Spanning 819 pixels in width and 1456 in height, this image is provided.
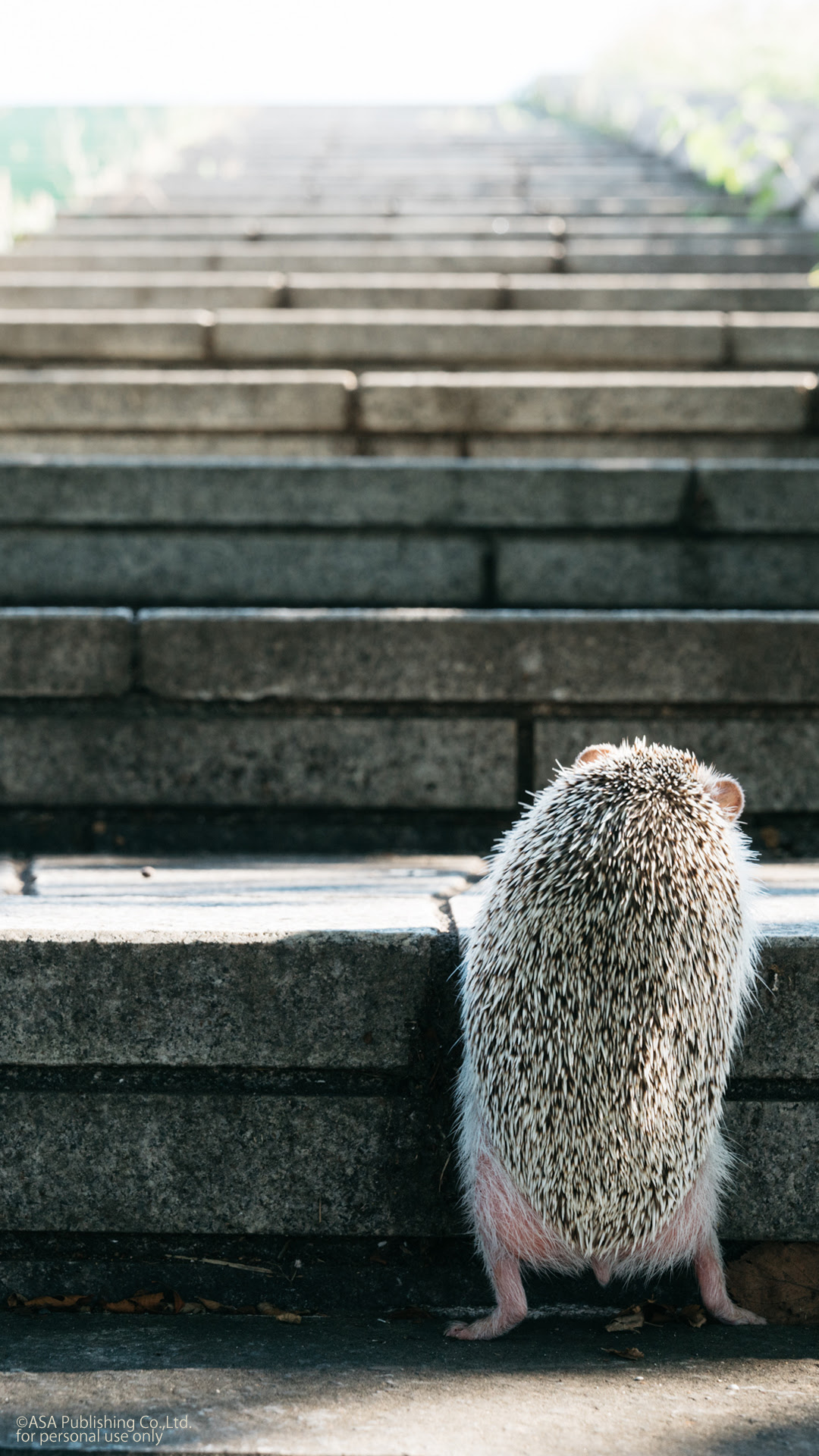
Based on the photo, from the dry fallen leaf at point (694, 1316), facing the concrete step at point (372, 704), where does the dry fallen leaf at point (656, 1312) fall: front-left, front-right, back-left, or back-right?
front-left

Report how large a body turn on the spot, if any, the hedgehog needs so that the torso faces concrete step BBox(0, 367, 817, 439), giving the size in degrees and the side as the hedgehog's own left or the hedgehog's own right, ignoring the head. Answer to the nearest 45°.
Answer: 0° — it already faces it

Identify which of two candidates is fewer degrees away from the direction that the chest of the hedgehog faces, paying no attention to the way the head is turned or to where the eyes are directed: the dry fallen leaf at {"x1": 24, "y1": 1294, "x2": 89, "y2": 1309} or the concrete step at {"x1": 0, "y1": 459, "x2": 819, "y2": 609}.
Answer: the concrete step

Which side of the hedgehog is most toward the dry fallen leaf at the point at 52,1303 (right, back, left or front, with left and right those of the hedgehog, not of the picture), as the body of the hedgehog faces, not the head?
left

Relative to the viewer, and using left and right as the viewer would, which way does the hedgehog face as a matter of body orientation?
facing away from the viewer

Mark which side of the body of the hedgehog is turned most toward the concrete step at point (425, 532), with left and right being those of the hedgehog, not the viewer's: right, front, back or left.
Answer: front
